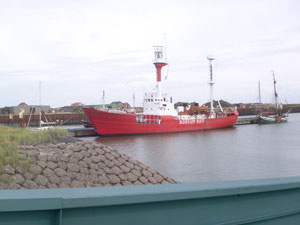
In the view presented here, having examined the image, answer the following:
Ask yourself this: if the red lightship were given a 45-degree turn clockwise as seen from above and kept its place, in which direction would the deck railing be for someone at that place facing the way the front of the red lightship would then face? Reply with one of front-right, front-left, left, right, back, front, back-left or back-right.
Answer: left

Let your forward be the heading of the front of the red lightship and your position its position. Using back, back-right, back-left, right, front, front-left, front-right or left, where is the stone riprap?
front-left

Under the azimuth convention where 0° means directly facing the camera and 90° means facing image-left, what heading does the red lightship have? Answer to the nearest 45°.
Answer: approximately 45°
